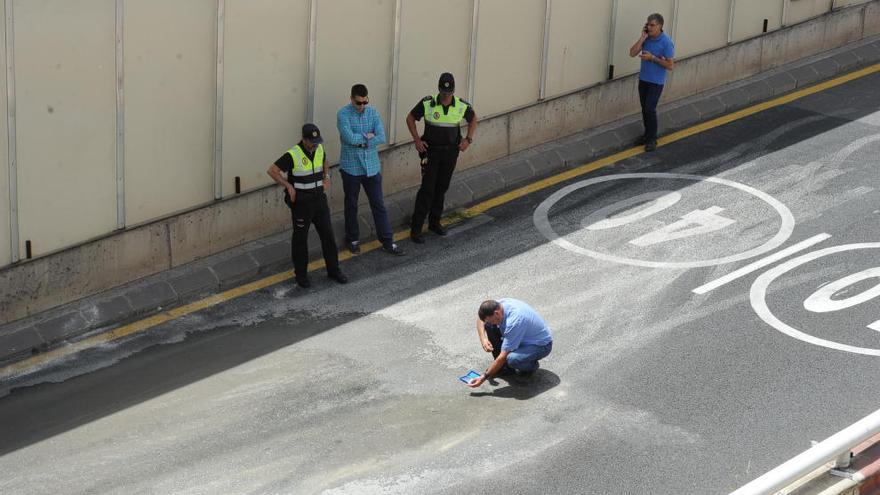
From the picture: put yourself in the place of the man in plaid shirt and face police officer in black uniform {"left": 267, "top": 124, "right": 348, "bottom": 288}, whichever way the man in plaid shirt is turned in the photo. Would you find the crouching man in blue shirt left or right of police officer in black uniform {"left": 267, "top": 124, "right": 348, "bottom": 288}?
left

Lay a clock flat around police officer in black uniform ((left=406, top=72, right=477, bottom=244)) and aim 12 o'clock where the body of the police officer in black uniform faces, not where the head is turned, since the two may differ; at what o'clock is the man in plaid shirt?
The man in plaid shirt is roughly at 2 o'clock from the police officer in black uniform.

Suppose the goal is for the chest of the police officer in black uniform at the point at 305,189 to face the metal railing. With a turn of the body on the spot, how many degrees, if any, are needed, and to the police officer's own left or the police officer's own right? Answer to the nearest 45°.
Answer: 0° — they already face it

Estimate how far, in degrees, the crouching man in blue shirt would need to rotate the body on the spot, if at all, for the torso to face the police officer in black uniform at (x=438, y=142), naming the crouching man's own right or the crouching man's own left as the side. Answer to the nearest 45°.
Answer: approximately 135° to the crouching man's own right

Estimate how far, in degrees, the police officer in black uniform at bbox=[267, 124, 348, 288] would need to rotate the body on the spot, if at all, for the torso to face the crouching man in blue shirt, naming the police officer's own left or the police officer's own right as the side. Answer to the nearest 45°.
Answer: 0° — they already face them

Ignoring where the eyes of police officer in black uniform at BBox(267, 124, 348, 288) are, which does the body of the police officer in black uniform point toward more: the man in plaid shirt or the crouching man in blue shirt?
the crouching man in blue shirt

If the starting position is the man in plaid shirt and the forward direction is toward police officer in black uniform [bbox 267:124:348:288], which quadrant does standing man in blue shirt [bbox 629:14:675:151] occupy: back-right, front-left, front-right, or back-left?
back-left

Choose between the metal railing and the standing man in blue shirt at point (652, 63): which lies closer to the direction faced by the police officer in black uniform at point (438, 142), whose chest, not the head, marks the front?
the metal railing

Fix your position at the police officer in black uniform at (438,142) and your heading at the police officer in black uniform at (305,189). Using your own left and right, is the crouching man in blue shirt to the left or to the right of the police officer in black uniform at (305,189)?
left

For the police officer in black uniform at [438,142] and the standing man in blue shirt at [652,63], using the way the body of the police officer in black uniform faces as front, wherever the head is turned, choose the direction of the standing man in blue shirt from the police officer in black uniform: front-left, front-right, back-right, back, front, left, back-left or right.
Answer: back-left

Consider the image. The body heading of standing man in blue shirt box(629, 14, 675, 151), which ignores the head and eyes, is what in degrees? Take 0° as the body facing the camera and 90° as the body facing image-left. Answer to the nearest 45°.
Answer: approximately 45°
